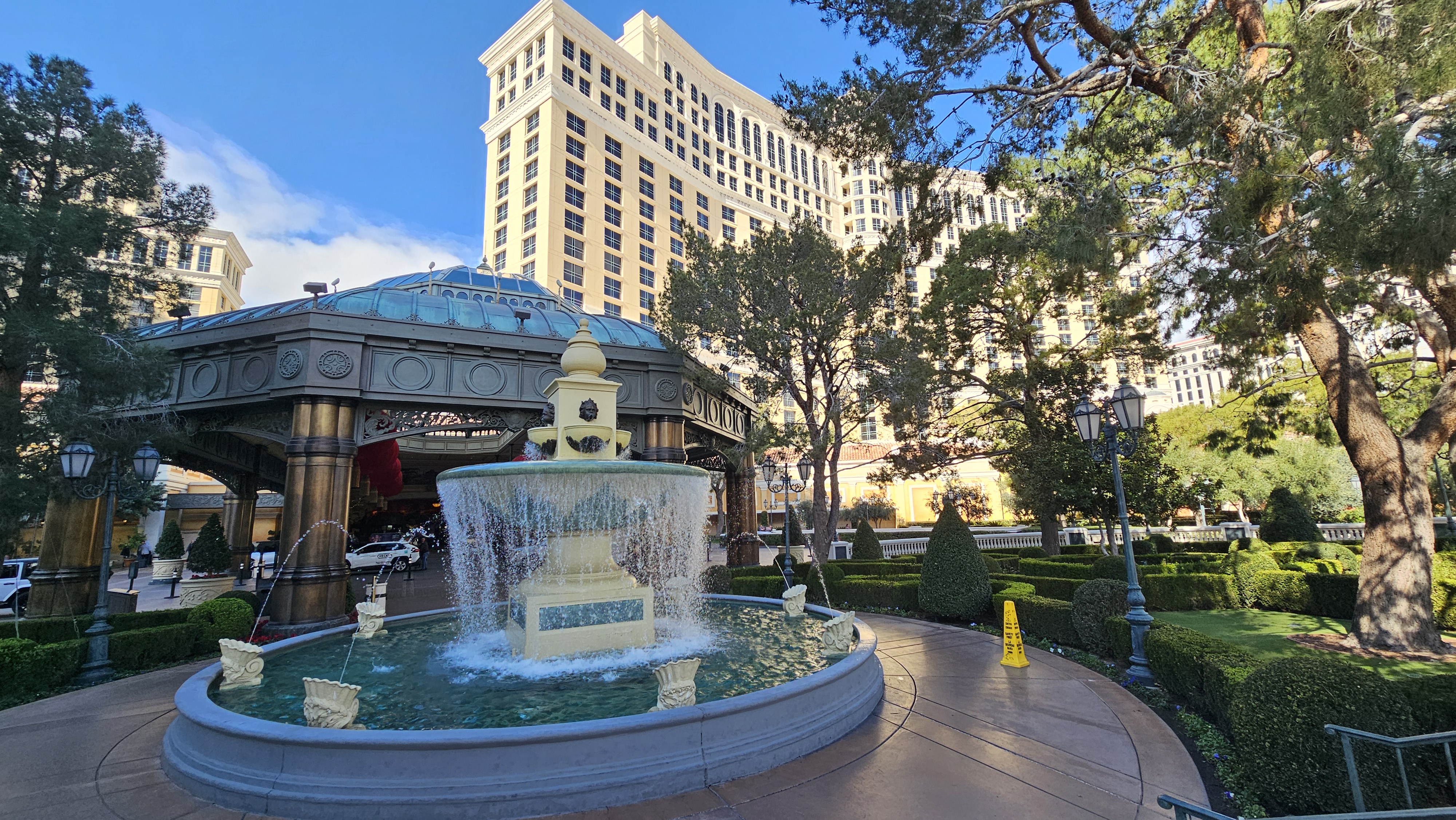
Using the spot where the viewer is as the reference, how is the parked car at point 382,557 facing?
facing to the left of the viewer

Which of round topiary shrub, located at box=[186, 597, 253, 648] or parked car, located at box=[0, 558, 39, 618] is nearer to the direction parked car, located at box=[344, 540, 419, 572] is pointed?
the parked car

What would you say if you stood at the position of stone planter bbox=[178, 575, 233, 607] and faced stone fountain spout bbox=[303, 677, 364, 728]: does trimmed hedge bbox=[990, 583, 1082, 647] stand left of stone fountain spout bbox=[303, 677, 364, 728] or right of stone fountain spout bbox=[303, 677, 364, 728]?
left

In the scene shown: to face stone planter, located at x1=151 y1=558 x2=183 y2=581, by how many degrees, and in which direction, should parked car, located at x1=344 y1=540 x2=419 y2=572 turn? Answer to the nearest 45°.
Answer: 0° — it already faces it

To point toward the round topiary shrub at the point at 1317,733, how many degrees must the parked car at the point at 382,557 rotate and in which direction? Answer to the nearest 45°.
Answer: approximately 90° to its left

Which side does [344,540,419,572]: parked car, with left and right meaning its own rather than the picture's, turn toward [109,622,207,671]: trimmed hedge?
left

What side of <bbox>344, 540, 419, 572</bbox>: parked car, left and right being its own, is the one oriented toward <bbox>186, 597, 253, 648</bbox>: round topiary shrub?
left
